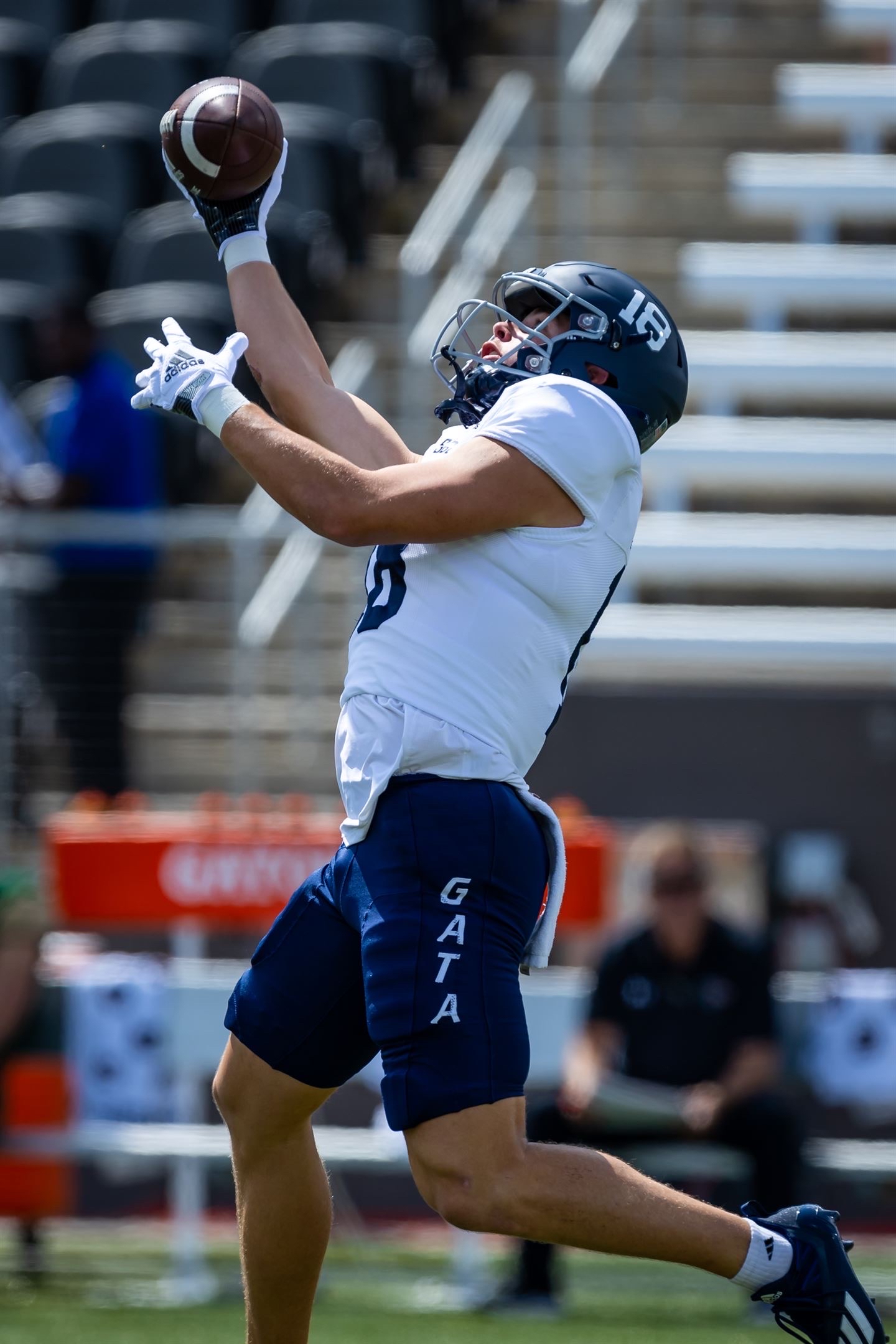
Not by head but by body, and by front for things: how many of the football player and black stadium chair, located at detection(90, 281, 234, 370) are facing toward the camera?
1

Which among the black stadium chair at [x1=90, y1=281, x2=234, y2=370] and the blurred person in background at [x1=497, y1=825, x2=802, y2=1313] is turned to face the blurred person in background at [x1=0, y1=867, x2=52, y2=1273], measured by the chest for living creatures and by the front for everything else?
the black stadium chair

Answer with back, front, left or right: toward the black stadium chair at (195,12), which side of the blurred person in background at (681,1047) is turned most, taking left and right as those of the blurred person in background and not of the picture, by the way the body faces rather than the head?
back

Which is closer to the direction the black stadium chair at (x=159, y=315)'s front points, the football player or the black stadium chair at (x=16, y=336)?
the football player

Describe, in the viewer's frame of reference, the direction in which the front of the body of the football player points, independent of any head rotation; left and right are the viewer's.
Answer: facing to the left of the viewer

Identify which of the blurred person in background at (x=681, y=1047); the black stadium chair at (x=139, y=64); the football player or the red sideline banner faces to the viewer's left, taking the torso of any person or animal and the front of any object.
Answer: the football player

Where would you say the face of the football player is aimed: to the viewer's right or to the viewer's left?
to the viewer's left

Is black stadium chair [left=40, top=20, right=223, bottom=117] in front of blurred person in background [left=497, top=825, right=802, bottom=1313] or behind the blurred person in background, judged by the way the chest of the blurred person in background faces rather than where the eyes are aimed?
behind

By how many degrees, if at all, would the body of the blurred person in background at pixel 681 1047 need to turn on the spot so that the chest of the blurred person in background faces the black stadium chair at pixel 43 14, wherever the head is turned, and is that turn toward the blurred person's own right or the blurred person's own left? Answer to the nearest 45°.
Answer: approximately 135° to the blurred person's own right
